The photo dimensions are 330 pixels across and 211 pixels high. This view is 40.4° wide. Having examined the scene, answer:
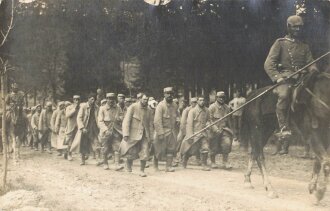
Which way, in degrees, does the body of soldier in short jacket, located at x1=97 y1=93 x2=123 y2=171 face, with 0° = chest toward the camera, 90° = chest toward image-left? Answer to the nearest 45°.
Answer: approximately 0°

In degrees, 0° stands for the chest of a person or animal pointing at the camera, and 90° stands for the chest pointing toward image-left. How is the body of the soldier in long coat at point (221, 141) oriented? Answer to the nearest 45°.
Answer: approximately 0°

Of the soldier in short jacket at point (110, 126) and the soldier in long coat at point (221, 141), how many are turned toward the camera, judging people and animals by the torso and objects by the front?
2

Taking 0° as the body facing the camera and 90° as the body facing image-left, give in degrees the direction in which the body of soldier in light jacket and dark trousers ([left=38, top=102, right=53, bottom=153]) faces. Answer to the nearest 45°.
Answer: approximately 315°

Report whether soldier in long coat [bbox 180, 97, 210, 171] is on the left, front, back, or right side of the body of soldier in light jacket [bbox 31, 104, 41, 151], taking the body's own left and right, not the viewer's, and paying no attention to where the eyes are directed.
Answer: front

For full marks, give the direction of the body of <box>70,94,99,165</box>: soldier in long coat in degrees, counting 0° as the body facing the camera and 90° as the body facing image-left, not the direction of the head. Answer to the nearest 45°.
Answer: approximately 315°

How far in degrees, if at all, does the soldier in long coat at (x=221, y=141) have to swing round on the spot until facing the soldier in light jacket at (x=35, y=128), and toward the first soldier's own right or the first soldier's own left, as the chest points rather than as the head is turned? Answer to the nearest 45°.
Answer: approximately 135° to the first soldier's own right
